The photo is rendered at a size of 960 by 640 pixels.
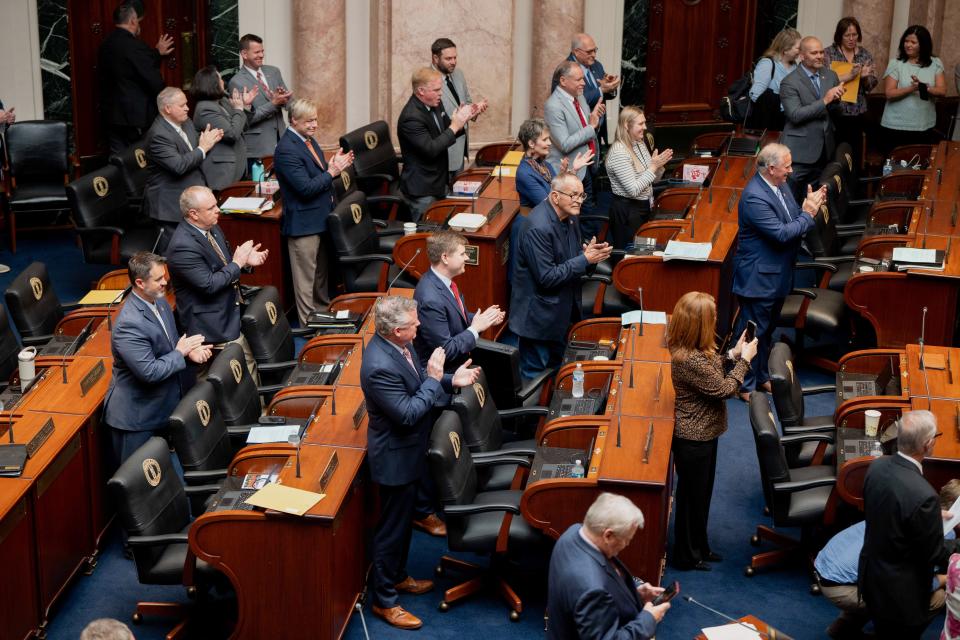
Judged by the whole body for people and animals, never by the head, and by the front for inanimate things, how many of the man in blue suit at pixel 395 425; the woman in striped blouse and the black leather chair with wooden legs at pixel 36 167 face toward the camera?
1

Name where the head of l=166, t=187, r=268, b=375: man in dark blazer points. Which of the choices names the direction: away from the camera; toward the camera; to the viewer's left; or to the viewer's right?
to the viewer's right

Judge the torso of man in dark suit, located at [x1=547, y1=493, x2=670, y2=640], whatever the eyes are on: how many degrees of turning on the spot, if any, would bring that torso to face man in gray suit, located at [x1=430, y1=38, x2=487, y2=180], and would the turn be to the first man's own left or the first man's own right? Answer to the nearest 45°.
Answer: approximately 90° to the first man's own left

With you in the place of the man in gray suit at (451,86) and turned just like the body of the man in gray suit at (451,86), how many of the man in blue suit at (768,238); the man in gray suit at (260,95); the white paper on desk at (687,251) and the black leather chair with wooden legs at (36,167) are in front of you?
2

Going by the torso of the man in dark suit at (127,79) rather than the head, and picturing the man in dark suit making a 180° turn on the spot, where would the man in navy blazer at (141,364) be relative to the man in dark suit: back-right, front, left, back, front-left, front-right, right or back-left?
front-left

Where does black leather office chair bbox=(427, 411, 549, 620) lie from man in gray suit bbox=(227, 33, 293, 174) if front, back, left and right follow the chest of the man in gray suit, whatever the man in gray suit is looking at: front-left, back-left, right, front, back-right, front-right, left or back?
front-right

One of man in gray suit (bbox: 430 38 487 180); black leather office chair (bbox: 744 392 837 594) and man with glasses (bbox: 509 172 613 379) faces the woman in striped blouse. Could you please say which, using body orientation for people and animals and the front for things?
the man in gray suit

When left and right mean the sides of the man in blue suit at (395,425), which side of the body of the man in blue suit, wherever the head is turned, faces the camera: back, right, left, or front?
right

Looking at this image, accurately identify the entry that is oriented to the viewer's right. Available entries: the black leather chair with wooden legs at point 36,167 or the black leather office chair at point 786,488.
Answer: the black leather office chair at point 786,488
